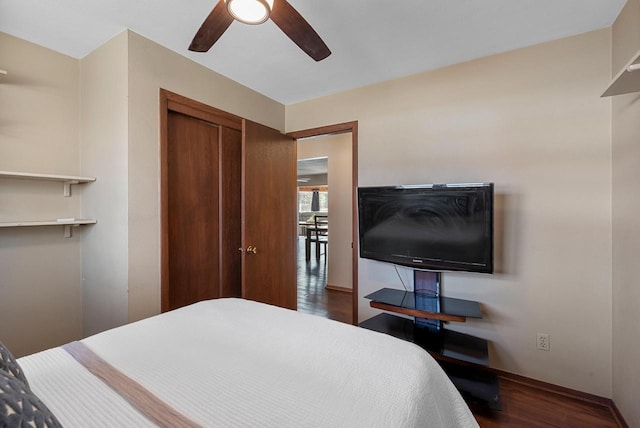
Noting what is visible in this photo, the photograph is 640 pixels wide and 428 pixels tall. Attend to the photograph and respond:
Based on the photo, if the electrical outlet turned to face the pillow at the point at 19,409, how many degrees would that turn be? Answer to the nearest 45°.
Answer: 0° — it already faces it

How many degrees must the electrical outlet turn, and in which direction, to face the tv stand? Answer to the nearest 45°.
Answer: approximately 45° to its right

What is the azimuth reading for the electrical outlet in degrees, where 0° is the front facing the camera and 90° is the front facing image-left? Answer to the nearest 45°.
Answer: approximately 0°

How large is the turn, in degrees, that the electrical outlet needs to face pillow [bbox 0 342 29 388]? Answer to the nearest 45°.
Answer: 0° — it already faces it

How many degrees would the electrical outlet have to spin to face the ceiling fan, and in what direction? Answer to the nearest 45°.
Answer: approximately 45° to its right

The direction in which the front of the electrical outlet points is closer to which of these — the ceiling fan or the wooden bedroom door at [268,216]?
the ceiling fan

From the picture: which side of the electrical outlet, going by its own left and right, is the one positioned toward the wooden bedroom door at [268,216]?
right

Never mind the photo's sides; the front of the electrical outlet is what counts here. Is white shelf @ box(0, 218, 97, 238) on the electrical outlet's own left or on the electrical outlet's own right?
on the electrical outlet's own right

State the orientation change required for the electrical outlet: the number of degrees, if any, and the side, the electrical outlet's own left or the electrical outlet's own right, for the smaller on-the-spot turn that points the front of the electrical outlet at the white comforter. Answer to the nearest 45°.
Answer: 0° — it already faces it
